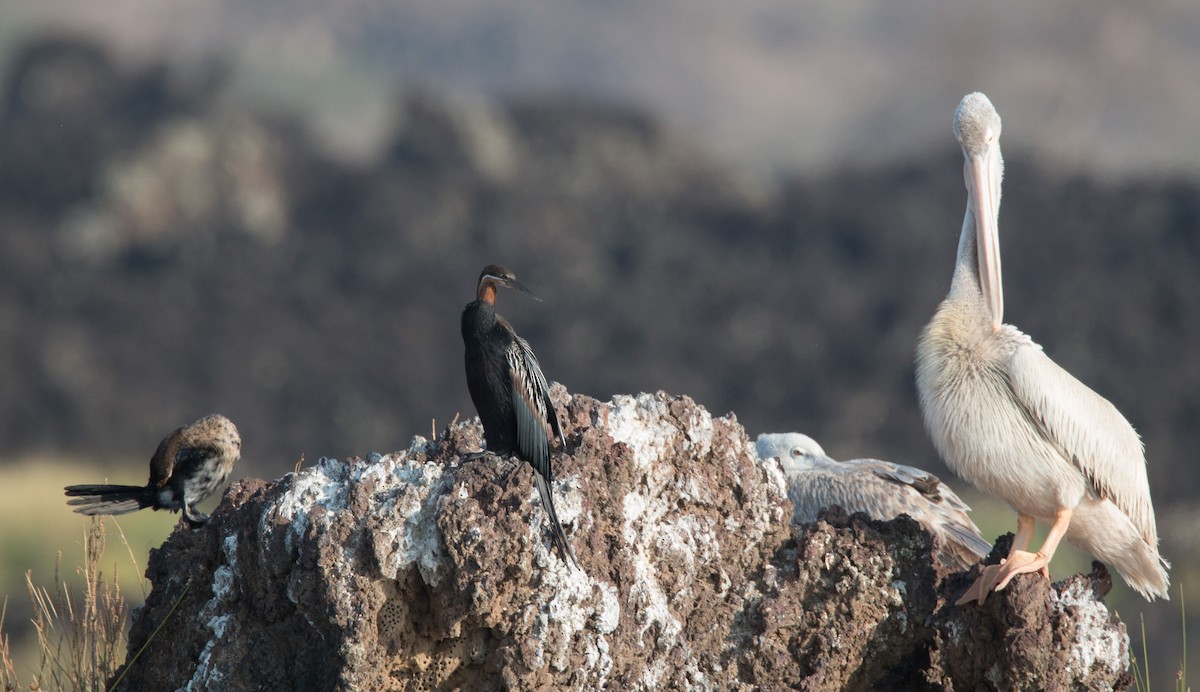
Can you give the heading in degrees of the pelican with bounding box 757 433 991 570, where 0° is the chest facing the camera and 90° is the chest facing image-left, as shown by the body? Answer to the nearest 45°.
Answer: approximately 90°

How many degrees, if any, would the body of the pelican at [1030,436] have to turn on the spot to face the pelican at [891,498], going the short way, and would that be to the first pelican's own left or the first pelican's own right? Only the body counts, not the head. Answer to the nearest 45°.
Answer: approximately 90° to the first pelican's own right

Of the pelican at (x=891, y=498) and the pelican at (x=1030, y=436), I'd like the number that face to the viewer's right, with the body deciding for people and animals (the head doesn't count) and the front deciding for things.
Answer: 0

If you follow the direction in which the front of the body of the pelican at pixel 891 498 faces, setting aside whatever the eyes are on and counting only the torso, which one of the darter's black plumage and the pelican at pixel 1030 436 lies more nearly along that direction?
the darter's black plumage

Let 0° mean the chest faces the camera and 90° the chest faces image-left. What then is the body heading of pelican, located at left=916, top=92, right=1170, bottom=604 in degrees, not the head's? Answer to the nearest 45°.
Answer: approximately 45°
